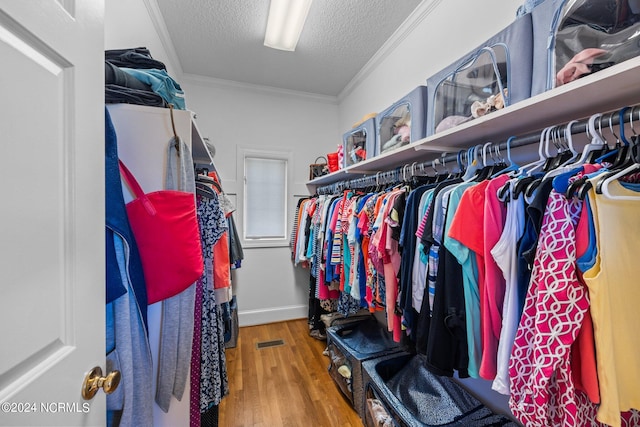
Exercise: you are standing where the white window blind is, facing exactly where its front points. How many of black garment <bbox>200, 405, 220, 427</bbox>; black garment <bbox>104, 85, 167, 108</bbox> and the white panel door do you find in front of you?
3

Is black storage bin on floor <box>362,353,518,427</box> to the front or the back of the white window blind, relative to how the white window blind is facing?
to the front

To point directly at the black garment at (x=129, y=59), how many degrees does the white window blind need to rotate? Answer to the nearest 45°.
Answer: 0° — it already faces it

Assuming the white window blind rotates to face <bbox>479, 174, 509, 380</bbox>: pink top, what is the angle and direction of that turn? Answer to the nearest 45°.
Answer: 0° — it already faces it

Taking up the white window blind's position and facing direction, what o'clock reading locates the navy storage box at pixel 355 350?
The navy storage box is roughly at 11 o'clock from the white window blind.

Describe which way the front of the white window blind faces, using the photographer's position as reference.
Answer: facing the viewer

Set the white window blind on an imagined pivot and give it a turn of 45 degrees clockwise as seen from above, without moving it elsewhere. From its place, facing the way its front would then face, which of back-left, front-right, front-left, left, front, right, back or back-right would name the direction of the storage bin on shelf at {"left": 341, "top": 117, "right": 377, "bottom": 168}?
left

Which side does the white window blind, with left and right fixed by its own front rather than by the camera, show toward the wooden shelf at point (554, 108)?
front

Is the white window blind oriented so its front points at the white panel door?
yes

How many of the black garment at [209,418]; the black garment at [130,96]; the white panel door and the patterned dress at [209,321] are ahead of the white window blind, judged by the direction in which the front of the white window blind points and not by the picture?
4

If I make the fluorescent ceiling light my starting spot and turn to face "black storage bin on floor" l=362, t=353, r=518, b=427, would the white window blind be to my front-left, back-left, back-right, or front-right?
back-left

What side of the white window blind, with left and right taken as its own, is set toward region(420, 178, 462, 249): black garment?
front
